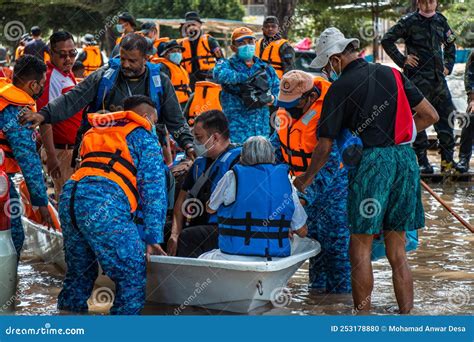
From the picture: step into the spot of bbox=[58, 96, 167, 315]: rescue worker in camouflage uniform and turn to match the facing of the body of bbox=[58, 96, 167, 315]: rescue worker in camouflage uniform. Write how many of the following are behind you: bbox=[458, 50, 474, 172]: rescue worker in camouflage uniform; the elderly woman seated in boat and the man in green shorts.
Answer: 0

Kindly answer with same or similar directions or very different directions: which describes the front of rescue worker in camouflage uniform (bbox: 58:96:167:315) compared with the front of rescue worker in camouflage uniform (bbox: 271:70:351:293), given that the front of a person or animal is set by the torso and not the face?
very different directions

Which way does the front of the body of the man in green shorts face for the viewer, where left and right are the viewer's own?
facing away from the viewer and to the left of the viewer

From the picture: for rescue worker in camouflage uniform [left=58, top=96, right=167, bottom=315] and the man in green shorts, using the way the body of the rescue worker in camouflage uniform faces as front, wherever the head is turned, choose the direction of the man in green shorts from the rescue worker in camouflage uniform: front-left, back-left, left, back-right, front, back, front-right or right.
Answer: front-right

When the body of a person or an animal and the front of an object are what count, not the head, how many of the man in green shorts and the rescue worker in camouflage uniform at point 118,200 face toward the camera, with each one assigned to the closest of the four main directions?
0

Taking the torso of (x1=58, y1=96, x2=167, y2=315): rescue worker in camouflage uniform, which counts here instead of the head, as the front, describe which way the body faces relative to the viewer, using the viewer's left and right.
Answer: facing away from the viewer and to the right of the viewer

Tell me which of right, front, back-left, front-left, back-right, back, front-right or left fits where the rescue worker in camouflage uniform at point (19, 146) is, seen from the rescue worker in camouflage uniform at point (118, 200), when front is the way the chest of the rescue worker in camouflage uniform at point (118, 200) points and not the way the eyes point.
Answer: left

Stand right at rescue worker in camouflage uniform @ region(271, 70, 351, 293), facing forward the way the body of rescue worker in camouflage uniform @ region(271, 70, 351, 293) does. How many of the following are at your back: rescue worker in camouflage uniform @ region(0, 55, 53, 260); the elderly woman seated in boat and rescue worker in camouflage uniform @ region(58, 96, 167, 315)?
0

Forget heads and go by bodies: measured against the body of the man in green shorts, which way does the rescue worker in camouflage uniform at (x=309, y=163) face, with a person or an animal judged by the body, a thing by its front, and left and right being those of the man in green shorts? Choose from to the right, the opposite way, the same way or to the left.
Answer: to the left

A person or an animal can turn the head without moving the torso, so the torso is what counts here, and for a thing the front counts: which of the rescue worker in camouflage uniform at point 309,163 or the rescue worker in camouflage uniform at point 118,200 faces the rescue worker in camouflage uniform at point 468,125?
the rescue worker in camouflage uniform at point 118,200

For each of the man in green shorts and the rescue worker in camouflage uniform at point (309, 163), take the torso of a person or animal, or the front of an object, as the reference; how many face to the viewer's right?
0

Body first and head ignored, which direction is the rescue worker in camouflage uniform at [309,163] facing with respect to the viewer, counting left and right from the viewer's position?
facing the viewer and to the left of the viewer

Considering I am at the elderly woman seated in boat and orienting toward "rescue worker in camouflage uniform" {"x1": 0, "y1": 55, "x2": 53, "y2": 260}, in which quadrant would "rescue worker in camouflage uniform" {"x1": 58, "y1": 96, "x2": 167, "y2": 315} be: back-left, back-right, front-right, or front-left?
front-left

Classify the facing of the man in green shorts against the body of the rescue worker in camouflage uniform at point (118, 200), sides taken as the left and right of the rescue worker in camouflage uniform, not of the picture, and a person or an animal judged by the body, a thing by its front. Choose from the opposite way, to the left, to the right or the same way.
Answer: to the left

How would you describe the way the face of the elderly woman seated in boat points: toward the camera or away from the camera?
away from the camera
